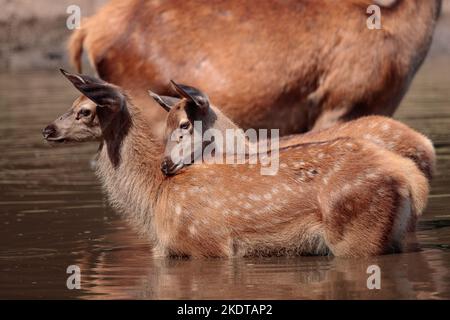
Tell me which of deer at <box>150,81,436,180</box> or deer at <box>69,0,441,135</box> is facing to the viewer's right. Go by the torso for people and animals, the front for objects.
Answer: deer at <box>69,0,441,135</box>

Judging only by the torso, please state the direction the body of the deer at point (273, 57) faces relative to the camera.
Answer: to the viewer's right

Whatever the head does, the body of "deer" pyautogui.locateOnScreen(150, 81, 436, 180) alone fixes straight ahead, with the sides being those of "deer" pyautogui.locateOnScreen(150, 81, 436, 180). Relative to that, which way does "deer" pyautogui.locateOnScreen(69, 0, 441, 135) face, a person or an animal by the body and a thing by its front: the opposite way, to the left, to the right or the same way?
the opposite way

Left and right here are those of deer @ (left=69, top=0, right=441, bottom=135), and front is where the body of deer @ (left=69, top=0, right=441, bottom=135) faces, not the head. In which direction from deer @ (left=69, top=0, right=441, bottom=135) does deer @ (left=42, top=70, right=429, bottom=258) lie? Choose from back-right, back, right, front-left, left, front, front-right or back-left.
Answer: right

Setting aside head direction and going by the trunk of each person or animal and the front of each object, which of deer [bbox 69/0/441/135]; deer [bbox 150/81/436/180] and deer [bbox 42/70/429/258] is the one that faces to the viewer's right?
deer [bbox 69/0/441/135]

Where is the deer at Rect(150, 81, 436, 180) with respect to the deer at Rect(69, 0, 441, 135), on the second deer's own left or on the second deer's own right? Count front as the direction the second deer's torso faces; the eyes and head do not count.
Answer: on the second deer's own right

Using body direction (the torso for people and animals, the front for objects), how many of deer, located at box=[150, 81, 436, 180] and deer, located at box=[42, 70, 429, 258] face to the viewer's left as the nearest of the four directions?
2

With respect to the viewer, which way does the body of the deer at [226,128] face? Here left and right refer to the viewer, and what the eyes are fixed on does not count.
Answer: facing to the left of the viewer

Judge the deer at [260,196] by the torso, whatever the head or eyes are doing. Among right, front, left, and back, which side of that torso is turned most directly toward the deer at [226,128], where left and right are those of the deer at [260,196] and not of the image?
right

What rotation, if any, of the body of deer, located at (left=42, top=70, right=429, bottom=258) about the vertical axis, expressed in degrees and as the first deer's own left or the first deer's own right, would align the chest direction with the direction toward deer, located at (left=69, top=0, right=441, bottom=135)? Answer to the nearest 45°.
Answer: approximately 90° to the first deer's own right

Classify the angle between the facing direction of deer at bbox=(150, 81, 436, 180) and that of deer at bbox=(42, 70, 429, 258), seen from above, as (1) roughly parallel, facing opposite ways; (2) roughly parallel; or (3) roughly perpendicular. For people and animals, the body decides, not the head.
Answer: roughly parallel

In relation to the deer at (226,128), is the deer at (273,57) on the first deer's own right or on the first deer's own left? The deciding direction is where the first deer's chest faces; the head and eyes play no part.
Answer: on the first deer's own right

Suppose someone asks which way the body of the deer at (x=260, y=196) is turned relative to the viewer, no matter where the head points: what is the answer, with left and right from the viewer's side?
facing to the left of the viewer
